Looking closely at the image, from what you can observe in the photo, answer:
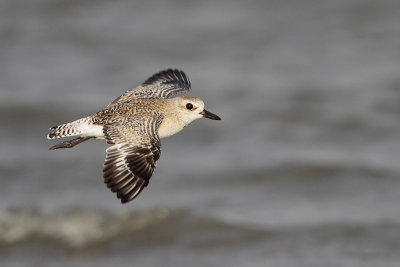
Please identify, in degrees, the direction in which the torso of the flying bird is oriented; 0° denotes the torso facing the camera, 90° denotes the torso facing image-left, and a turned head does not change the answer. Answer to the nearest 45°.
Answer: approximately 270°
